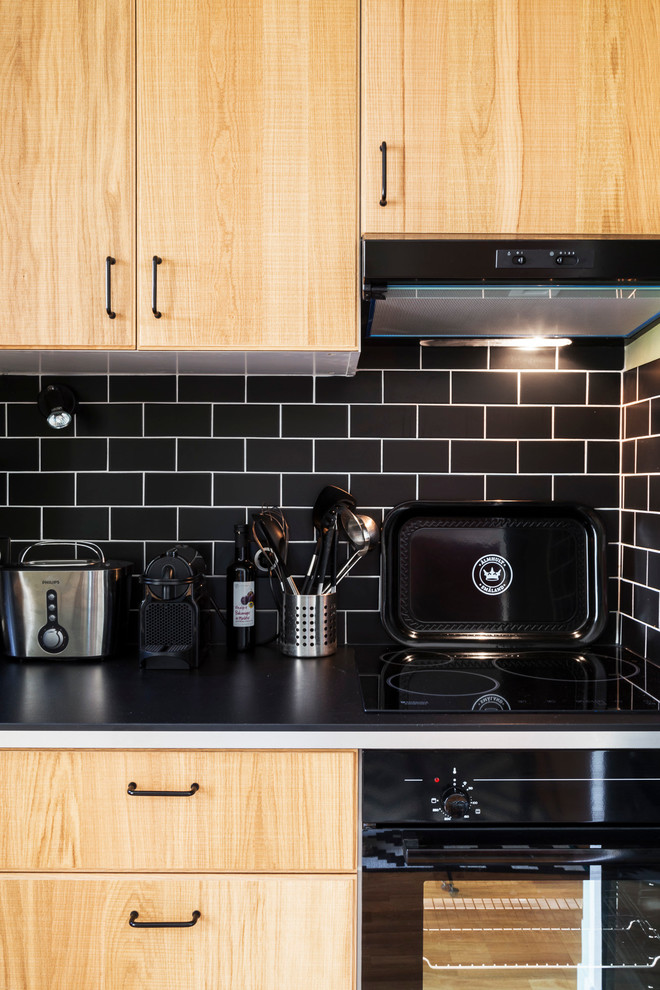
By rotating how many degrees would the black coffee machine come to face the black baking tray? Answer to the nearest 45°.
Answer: approximately 90° to its left

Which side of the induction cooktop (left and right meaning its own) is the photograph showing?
front

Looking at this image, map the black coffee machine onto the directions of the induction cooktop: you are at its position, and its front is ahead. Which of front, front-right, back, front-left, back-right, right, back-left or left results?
right

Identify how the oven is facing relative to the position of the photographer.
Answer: facing the viewer

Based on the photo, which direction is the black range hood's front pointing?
toward the camera
